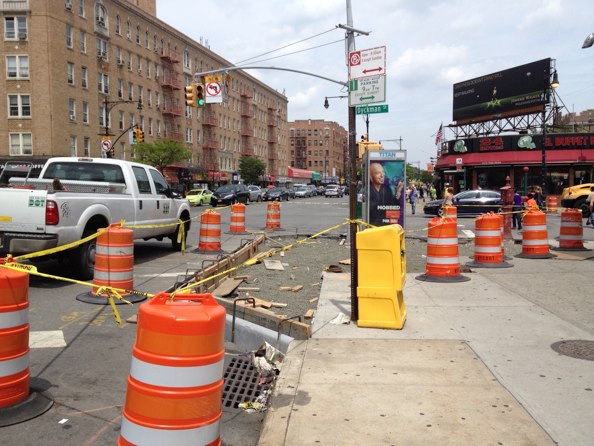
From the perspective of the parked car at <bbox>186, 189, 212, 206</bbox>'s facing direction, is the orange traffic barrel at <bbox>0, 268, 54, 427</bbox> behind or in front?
in front

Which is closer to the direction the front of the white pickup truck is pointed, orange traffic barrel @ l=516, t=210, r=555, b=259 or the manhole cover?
the orange traffic barrel

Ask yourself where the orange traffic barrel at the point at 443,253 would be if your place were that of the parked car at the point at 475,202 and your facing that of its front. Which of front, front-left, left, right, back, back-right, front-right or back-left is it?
left

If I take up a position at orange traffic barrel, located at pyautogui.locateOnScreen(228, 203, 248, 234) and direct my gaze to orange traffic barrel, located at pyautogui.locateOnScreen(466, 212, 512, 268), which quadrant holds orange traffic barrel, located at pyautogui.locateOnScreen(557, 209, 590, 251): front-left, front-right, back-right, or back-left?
front-left

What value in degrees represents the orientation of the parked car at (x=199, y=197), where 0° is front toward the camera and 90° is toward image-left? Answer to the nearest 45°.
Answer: approximately 45°

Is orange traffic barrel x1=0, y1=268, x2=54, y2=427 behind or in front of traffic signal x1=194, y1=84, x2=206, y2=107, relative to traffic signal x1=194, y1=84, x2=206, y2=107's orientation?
in front

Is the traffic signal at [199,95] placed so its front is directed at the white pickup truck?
yes

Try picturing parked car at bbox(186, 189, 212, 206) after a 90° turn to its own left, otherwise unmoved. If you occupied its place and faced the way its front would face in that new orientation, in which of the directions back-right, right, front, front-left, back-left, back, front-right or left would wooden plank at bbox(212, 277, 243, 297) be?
front-right

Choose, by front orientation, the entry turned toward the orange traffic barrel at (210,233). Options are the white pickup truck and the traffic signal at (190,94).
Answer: the white pickup truck

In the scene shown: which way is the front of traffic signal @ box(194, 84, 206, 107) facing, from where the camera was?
facing the viewer

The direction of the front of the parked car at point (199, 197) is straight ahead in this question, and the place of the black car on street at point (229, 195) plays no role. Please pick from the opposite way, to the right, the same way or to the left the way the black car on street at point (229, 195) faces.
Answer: the same way

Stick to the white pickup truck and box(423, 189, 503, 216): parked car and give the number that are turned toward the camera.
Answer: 0

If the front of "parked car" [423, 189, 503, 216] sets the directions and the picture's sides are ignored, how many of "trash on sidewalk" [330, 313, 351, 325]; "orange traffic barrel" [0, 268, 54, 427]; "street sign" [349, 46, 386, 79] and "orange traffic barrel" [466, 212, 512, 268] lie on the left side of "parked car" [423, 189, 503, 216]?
4

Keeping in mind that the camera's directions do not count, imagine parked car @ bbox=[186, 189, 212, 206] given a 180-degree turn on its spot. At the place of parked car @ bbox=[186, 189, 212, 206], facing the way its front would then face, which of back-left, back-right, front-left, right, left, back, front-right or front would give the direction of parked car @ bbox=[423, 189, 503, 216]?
right

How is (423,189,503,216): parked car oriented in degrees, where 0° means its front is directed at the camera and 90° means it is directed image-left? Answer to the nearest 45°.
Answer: approximately 90°

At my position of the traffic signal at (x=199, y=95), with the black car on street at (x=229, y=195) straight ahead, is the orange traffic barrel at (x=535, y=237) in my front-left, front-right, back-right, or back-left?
back-right

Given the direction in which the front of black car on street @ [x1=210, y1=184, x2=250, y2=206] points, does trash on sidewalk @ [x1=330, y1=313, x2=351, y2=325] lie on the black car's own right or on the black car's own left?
on the black car's own left
